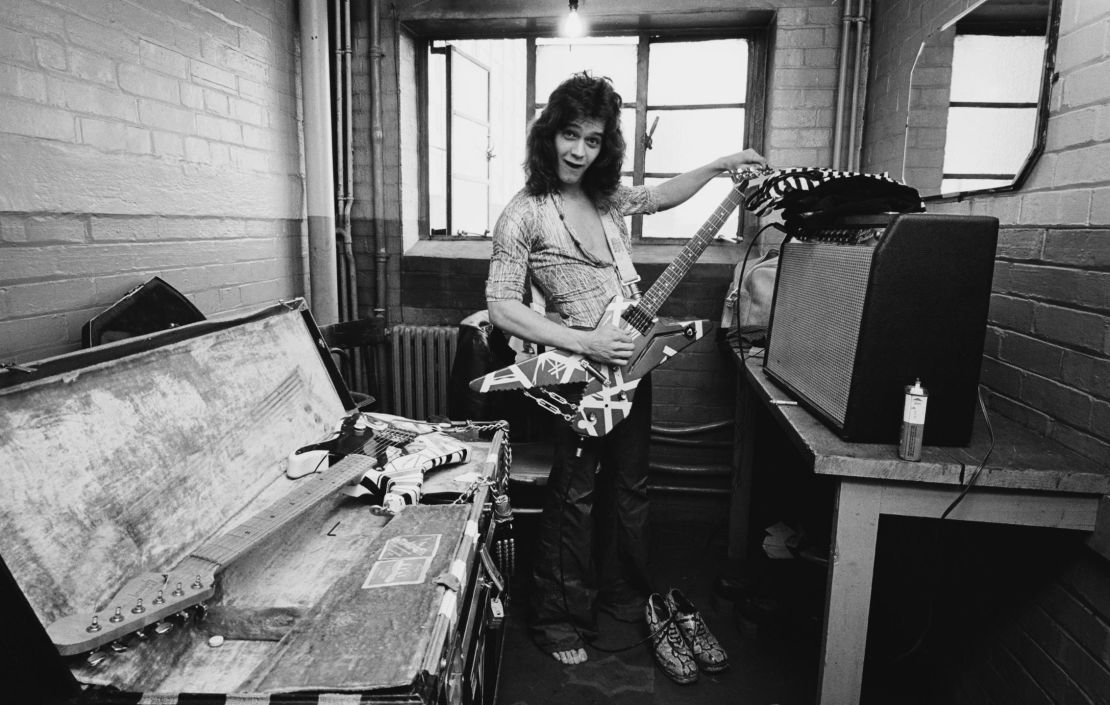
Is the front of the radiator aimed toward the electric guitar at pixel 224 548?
yes

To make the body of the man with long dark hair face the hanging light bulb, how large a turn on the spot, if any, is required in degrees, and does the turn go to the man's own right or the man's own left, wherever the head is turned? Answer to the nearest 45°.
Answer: approximately 135° to the man's own left

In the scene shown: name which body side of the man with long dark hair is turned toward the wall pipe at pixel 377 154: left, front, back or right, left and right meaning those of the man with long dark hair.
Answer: back

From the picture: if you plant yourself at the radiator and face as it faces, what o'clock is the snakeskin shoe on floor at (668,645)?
The snakeskin shoe on floor is roughly at 11 o'clock from the radiator.

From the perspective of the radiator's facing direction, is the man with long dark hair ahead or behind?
ahead

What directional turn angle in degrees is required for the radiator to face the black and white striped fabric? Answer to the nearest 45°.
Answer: approximately 45° to its left

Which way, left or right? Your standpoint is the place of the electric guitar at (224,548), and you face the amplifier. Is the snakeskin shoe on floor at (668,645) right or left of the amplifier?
left

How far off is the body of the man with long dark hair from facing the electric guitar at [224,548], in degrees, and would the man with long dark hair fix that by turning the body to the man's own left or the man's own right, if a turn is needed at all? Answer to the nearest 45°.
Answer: approximately 90° to the man's own right

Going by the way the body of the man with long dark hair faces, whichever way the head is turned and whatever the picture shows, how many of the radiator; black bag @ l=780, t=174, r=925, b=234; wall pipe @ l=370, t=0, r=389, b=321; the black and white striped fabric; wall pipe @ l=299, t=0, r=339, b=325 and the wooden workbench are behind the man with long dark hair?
3

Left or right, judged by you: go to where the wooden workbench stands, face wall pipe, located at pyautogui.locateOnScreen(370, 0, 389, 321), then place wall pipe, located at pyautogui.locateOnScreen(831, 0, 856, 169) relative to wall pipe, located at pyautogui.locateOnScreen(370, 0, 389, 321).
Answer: right

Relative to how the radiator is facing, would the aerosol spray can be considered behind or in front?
in front

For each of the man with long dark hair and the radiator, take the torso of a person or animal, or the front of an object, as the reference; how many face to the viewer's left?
0

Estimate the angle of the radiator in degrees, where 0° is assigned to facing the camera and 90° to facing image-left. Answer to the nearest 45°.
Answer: approximately 0°

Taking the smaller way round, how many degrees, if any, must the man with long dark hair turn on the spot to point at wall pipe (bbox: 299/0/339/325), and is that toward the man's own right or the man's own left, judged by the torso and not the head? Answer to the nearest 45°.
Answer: approximately 180°
